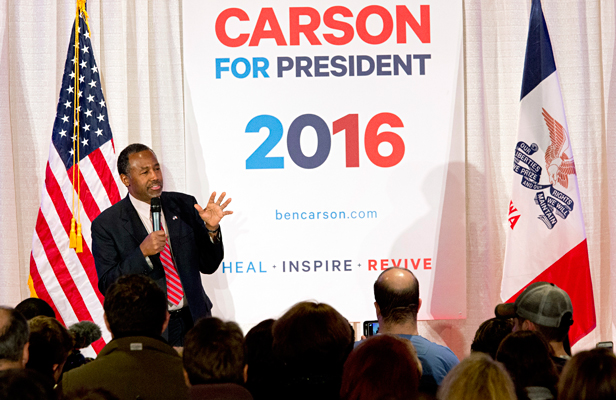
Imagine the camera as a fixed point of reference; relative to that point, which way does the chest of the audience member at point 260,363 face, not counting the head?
away from the camera

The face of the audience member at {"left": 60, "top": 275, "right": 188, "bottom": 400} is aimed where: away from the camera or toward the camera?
away from the camera

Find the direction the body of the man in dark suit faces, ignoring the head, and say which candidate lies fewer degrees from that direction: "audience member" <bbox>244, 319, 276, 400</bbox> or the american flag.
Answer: the audience member

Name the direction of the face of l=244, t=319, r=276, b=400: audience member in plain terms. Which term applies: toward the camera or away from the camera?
away from the camera

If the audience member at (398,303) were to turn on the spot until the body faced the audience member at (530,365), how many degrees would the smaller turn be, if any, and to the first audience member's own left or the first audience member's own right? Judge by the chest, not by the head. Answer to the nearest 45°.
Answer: approximately 135° to the first audience member's own right

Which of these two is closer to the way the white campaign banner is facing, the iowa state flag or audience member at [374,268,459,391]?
the audience member

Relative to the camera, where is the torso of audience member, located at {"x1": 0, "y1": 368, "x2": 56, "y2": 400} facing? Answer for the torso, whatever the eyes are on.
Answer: away from the camera

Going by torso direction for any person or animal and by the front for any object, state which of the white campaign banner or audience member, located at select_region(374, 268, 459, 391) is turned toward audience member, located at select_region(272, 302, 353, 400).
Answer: the white campaign banner

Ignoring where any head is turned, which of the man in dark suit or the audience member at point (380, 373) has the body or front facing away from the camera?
the audience member

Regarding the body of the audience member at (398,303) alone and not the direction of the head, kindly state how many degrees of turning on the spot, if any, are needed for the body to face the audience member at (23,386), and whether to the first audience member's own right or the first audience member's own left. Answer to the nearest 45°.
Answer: approximately 135° to the first audience member's own left

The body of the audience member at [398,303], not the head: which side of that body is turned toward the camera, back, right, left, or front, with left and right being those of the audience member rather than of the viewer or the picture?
back

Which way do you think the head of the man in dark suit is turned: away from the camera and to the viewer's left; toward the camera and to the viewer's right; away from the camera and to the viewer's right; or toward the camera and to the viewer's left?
toward the camera and to the viewer's right

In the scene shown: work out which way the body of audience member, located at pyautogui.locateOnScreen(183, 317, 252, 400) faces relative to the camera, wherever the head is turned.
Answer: away from the camera

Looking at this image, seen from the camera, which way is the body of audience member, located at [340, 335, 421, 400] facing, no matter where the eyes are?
away from the camera

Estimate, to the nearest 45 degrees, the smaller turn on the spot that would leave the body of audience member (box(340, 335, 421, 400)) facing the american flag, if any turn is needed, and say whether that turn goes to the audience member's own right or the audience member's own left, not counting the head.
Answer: approximately 45° to the audience member's own left

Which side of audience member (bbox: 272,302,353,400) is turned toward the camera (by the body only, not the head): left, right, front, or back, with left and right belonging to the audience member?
back

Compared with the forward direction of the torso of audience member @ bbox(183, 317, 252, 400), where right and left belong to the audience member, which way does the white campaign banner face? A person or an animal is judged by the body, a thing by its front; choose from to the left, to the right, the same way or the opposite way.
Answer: the opposite way

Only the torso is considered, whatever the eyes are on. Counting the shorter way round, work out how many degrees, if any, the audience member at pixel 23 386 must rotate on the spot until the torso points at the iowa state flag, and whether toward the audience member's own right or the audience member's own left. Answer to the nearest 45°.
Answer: approximately 45° to the audience member's own right

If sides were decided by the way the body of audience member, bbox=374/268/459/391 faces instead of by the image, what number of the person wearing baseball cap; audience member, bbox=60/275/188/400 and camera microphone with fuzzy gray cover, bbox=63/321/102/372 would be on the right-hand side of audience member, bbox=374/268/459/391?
1
